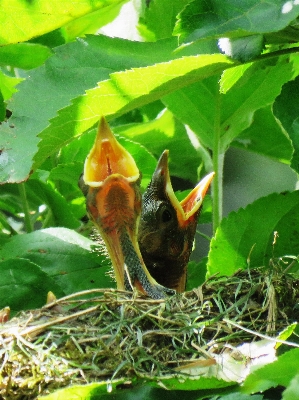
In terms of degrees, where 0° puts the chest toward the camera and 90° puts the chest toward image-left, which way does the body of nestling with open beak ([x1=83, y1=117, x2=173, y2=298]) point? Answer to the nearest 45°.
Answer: approximately 0°
